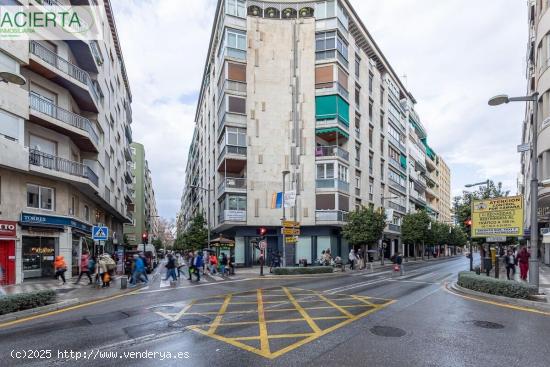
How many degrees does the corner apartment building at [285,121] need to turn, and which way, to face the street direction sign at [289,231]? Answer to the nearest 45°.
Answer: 0° — it already faces it

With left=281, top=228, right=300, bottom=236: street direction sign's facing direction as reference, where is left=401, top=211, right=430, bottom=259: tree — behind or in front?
behind

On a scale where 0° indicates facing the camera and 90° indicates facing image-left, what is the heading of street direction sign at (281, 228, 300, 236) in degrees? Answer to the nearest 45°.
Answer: approximately 0°

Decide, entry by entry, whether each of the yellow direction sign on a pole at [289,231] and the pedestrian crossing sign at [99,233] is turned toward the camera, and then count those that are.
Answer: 2
